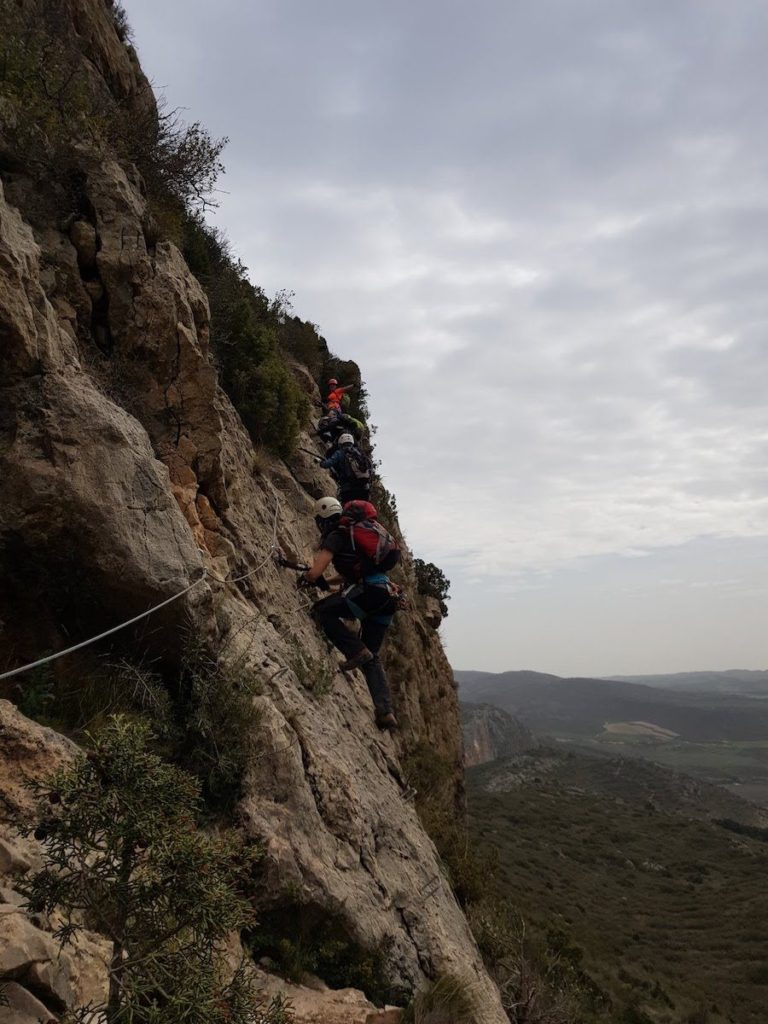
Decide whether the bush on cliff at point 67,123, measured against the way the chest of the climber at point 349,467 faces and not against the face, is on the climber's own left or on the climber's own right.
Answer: on the climber's own left

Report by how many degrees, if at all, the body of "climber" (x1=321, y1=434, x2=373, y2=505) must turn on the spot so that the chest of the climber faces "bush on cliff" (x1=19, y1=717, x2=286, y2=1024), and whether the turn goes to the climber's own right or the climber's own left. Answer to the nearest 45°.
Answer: approximately 135° to the climber's own left

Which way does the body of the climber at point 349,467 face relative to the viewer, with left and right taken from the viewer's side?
facing away from the viewer and to the left of the viewer

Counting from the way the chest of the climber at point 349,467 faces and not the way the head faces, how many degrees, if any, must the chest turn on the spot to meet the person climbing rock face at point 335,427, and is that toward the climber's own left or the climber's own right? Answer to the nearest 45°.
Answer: approximately 45° to the climber's own right

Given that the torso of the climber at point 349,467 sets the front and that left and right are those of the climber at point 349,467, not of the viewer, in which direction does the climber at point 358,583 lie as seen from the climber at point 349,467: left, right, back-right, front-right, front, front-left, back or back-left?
back-left

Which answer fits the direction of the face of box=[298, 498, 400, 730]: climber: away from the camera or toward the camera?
away from the camera
